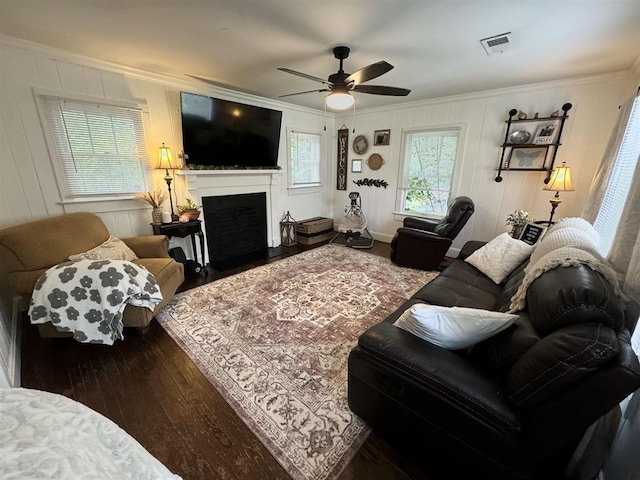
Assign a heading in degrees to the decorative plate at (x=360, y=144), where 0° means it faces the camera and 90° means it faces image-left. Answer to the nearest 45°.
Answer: approximately 45°

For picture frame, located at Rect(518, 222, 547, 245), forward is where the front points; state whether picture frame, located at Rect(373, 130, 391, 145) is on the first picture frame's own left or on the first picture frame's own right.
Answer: on the first picture frame's own right
